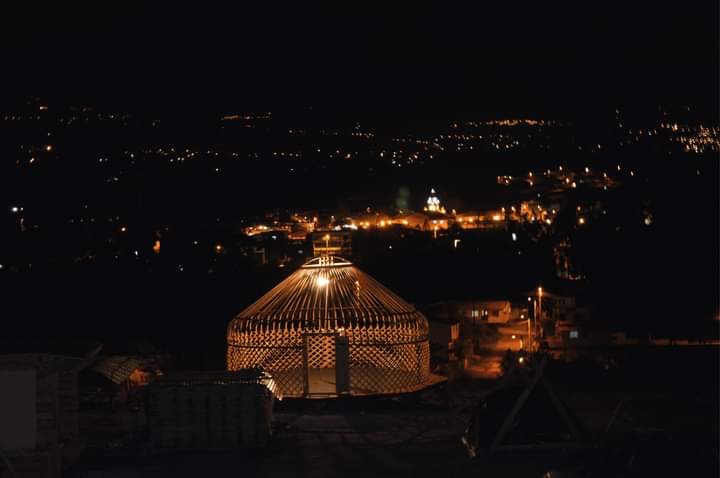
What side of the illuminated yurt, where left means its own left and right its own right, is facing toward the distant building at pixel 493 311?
back

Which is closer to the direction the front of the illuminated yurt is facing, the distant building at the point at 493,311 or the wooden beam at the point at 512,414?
the wooden beam

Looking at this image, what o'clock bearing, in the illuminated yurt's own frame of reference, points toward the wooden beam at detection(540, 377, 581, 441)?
The wooden beam is roughly at 11 o'clock from the illuminated yurt.

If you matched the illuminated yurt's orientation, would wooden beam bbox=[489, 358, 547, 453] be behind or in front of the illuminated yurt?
in front

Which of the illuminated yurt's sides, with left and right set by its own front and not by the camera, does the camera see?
front
